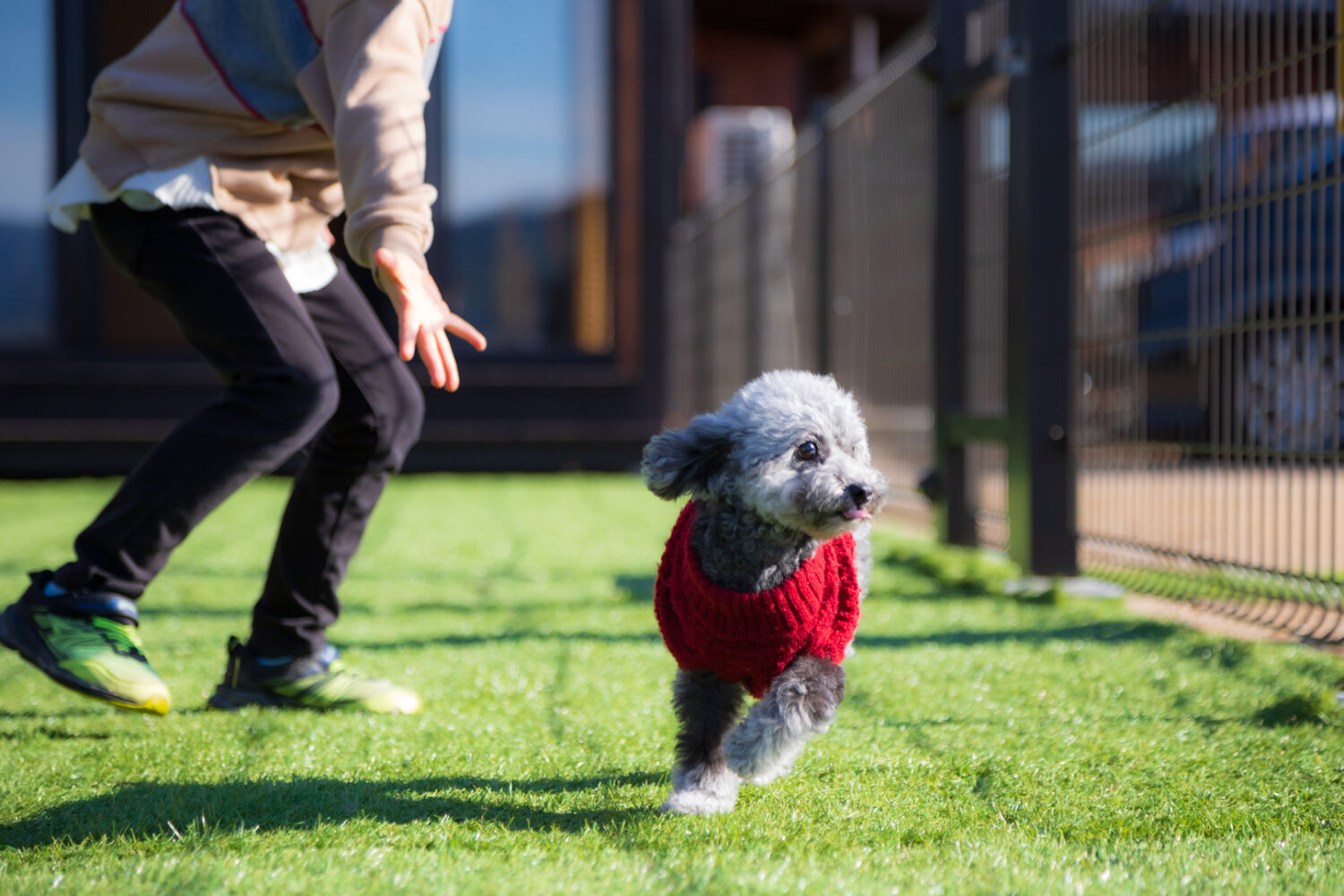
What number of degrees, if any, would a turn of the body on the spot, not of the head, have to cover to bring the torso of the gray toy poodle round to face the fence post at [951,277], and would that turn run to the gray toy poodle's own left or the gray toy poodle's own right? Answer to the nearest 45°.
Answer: approximately 180°

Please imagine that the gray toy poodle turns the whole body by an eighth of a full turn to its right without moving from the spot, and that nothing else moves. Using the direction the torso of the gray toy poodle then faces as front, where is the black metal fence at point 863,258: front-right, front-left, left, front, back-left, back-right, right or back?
back-right

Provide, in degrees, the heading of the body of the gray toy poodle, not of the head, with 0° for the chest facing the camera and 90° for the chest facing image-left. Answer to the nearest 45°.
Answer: approximately 0°

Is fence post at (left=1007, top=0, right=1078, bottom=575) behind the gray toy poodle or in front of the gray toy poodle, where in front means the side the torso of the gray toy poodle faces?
behind
